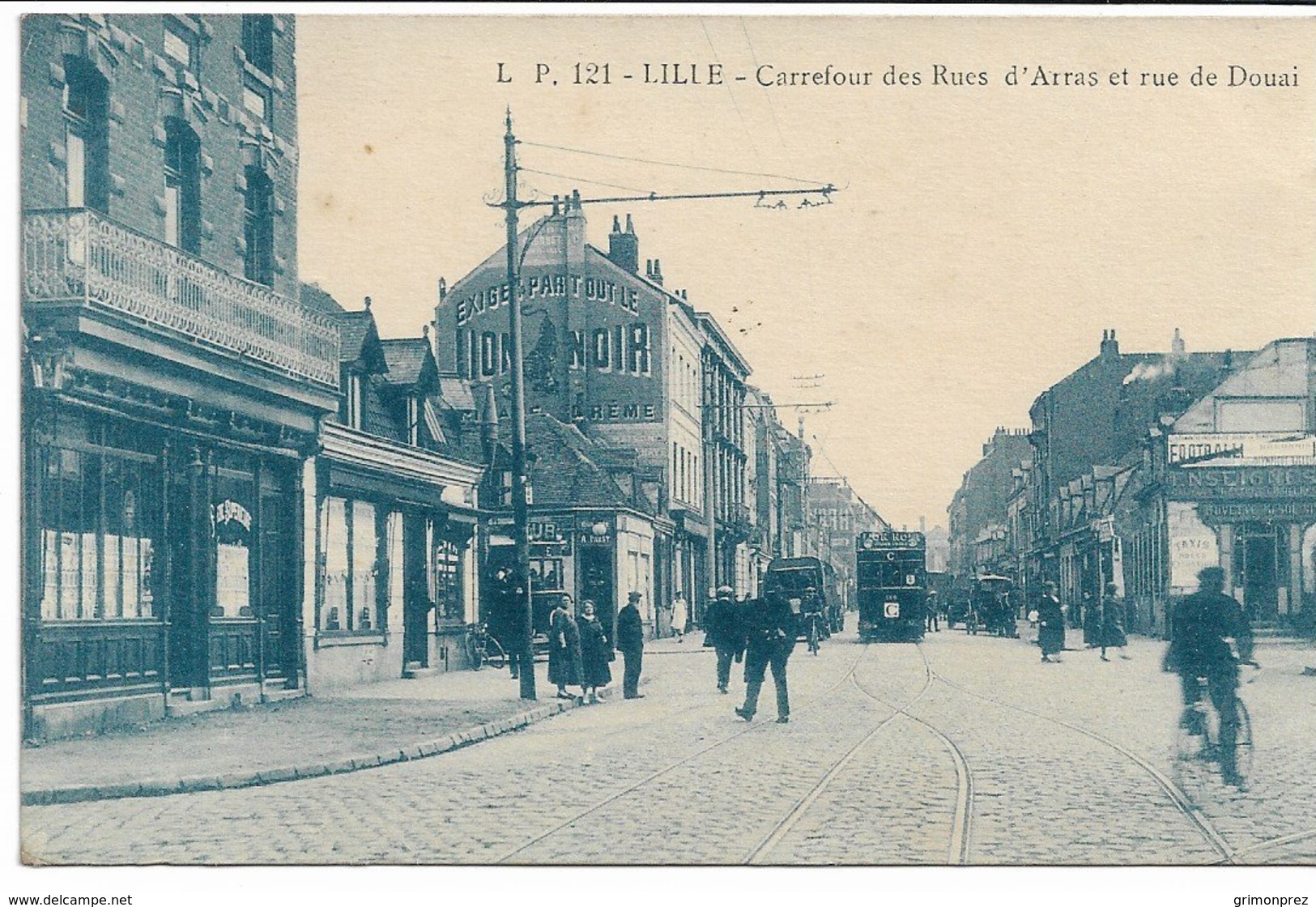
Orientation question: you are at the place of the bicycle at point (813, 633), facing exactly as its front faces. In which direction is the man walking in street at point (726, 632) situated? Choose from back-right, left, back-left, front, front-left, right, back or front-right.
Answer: front

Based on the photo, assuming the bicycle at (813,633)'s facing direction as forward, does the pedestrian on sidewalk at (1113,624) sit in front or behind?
in front

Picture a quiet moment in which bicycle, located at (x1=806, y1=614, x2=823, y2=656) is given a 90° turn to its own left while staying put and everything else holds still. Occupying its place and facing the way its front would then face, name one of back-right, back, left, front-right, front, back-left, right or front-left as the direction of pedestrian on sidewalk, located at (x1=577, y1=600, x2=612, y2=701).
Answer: right

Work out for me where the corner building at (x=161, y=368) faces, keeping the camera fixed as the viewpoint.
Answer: facing the viewer and to the right of the viewer

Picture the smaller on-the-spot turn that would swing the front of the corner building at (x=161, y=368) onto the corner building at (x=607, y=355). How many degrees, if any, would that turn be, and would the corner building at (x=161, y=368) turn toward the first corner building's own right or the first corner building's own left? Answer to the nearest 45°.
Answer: approximately 90° to the first corner building's own left

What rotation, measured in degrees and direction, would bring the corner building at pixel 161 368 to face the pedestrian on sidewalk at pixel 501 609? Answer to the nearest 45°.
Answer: approximately 90° to its left

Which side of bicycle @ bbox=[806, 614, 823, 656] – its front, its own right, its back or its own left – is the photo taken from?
front

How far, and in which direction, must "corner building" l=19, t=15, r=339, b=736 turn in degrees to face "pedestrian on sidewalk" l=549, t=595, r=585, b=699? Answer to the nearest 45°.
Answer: approximately 90° to its left

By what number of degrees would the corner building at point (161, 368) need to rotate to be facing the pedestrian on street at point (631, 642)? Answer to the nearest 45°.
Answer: approximately 90° to its left

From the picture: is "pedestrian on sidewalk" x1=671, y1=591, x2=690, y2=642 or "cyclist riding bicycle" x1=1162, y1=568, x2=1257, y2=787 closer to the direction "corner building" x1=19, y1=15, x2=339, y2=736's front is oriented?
the cyclist riding bicycle
